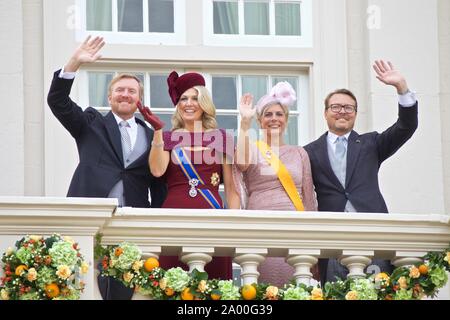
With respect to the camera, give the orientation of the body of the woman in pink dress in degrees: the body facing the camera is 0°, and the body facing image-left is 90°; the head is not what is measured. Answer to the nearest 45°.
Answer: approximately 0°

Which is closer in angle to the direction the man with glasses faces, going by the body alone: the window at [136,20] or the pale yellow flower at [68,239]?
the pale yellow flower

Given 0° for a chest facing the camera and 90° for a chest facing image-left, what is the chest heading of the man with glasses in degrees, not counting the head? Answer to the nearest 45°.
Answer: approximately 0°

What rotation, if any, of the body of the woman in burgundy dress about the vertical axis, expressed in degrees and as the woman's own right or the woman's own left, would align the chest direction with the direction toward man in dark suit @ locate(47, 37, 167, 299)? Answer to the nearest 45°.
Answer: approximately 90° to the woman's own right

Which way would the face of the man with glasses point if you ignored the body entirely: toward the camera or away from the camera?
toward the camera

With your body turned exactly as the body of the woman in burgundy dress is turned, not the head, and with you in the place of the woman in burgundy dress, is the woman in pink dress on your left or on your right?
on your left

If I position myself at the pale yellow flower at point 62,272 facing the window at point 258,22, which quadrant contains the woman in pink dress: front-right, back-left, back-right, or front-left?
front-right

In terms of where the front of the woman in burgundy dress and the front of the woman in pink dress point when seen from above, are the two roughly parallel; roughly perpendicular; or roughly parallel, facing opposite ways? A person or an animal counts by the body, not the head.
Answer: roughly parallel

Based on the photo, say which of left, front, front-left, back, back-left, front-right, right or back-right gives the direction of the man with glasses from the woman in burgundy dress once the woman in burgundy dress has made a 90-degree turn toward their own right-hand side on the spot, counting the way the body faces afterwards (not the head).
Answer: back

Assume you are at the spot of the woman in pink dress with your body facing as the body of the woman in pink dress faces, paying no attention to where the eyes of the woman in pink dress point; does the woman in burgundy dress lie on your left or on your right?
on your right

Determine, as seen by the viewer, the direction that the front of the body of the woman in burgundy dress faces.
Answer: toward the camera
